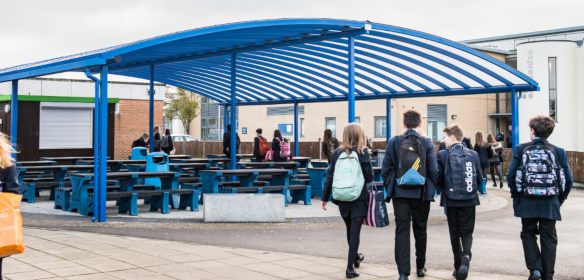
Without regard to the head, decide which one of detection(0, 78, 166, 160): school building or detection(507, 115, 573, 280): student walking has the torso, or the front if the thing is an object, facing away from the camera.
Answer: the student walking

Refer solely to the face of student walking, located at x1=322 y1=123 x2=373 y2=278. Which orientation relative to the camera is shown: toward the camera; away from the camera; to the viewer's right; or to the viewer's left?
away from the camera

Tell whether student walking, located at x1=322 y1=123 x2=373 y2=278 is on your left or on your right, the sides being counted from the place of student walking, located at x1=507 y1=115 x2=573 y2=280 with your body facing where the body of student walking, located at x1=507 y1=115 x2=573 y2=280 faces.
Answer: on your left

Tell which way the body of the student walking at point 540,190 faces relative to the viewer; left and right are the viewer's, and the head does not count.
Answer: facing away from the viewer

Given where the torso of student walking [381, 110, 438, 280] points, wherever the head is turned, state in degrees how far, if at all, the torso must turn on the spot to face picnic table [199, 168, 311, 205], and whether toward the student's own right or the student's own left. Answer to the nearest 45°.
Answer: approximately 45° to the student's own left

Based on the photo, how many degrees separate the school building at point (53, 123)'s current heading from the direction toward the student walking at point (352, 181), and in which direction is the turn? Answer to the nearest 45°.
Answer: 0° — it already faces them

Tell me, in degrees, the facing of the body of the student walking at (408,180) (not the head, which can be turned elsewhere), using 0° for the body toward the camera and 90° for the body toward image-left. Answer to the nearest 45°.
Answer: approximately 180°

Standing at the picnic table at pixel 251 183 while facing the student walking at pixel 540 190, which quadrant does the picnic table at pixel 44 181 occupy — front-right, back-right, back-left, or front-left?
back-right
